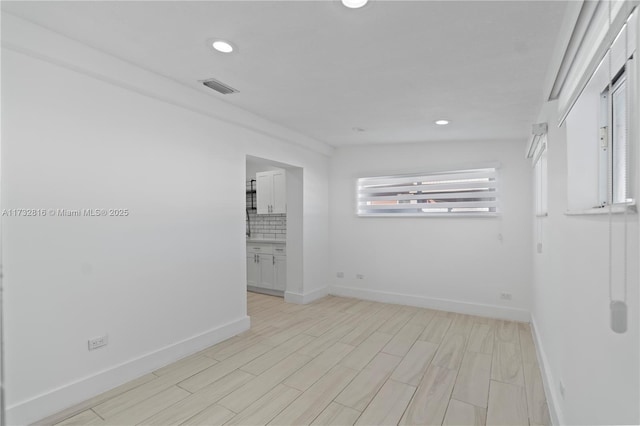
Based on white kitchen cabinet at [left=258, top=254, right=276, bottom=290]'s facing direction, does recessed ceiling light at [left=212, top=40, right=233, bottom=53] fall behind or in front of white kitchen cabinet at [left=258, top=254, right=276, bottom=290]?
in front

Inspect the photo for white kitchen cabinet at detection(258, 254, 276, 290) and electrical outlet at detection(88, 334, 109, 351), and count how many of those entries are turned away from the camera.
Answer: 0

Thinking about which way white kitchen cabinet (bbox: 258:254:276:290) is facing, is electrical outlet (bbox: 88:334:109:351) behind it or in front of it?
in front

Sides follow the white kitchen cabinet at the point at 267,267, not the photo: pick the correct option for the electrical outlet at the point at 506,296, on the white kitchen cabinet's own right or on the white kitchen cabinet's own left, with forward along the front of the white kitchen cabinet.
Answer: on the white kitchen cabinet's own left

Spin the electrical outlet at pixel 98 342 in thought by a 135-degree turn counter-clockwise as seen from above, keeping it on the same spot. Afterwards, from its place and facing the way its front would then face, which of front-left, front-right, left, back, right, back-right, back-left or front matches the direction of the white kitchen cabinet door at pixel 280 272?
front-right

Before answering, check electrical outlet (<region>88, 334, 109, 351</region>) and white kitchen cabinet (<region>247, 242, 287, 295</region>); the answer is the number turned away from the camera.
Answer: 0

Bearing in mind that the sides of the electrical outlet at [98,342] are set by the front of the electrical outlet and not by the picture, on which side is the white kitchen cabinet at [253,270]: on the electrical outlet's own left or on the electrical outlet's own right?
on the electrical outlet's own left

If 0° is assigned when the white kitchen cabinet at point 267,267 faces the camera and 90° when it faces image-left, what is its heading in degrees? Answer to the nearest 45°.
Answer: approximately 45°

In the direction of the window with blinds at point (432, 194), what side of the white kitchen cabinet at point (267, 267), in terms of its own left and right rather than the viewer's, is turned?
left

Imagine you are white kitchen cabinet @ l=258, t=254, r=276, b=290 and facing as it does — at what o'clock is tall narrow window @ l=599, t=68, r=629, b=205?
The tall narrow window is roughly at 10 o'clock from the white kitchen cabinet.

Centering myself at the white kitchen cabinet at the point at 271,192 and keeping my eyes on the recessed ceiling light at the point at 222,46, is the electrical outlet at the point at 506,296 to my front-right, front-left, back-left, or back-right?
front-left

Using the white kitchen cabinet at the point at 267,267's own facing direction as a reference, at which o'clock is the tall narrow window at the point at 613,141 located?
The tall narrow window is roughly at 10 o'clock from the white kitchen cabinet.

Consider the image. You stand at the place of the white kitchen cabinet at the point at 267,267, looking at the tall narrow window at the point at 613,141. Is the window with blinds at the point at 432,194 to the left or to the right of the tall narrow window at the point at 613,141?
left

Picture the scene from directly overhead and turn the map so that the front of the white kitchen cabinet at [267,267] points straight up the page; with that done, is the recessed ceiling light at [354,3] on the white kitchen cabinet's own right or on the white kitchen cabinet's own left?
on the white kitchen cabinet's own left

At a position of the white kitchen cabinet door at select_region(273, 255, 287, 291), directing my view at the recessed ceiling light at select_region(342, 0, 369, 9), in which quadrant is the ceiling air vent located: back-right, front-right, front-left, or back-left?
front-right

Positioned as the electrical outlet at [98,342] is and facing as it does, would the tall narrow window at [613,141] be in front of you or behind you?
in front

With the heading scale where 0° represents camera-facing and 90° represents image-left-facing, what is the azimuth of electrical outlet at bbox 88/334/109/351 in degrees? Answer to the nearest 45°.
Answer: approximately 315°

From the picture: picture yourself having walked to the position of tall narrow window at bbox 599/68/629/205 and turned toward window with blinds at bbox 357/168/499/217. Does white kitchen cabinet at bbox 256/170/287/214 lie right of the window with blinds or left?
left
